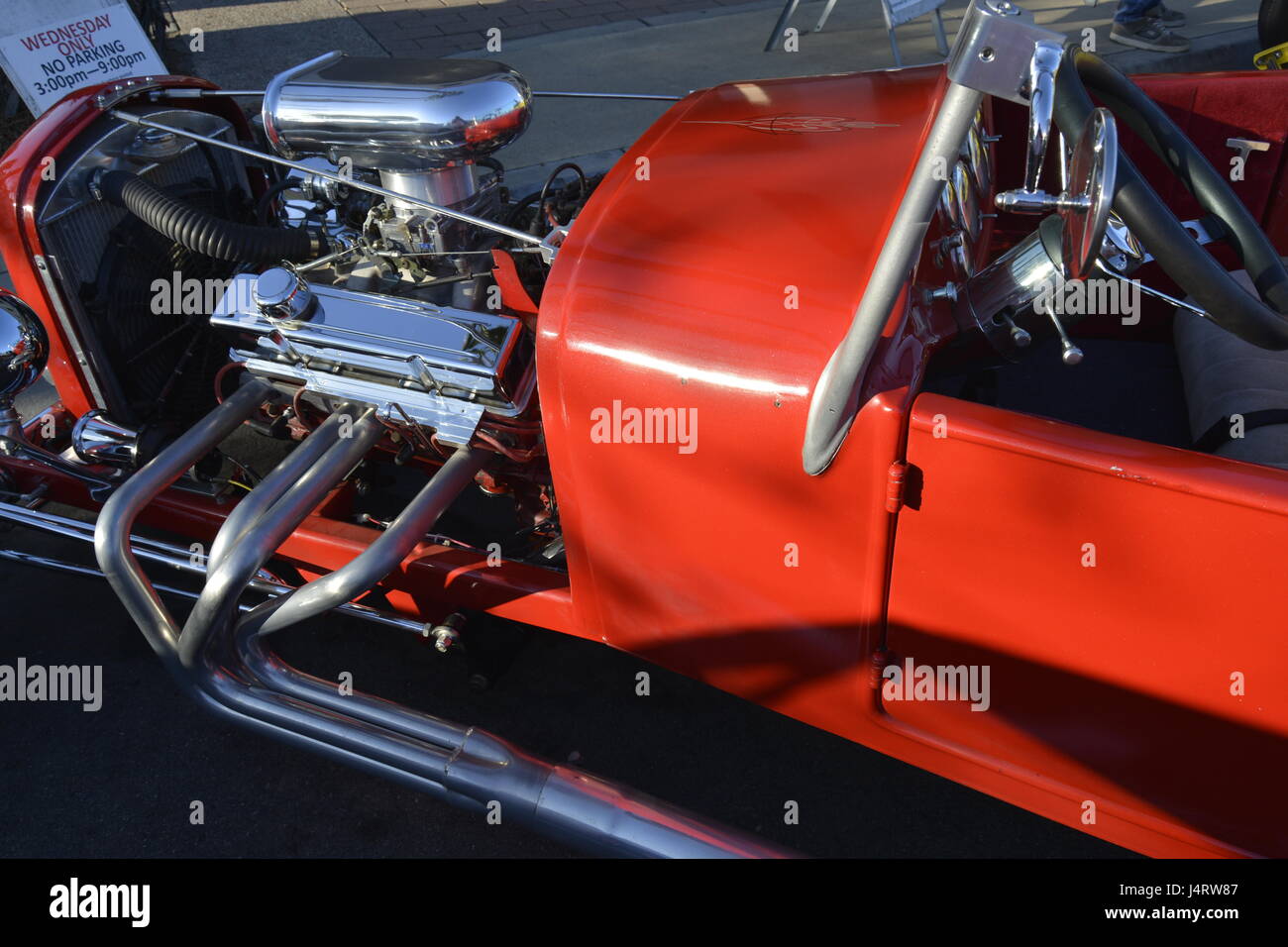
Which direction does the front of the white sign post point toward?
toward the camera
